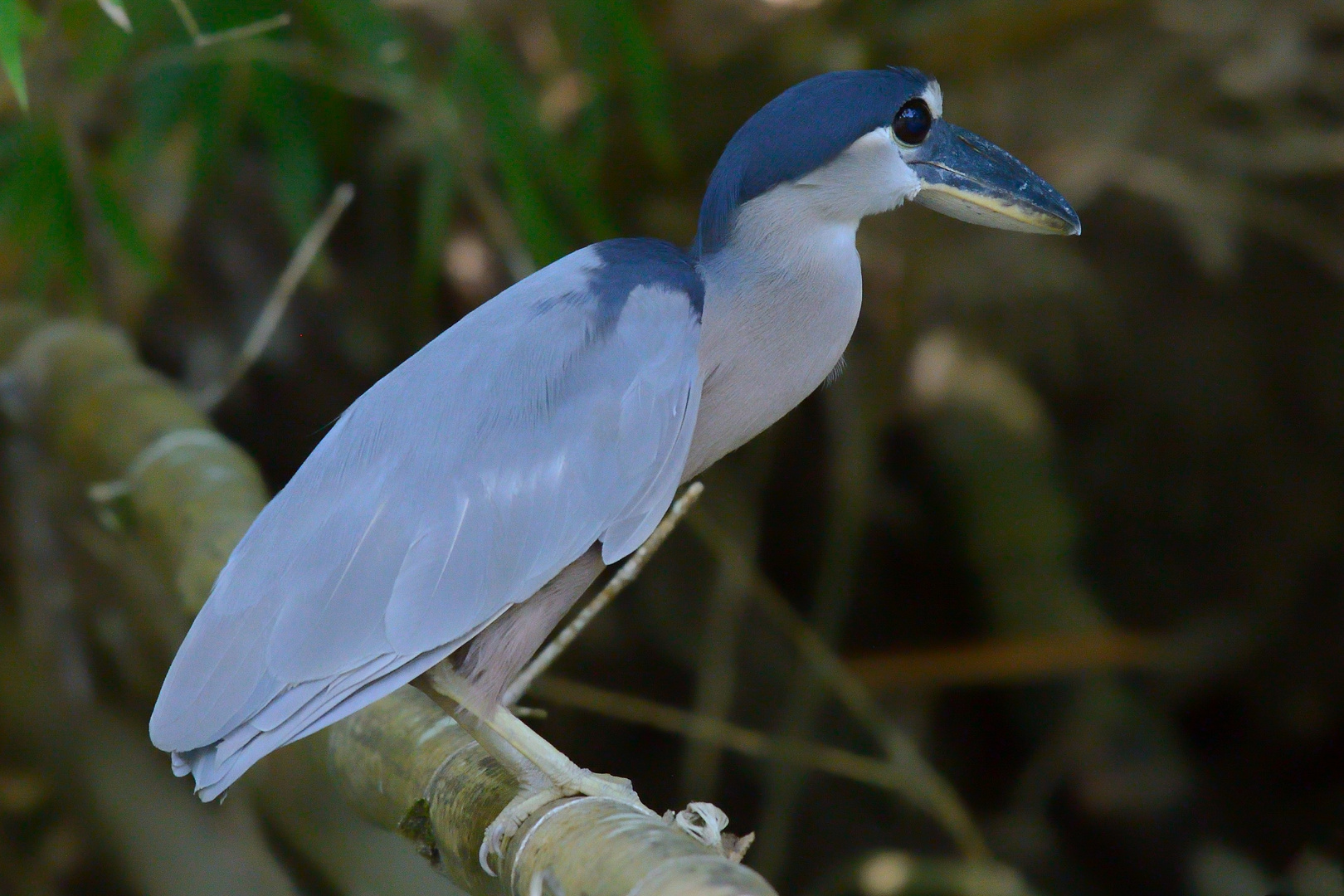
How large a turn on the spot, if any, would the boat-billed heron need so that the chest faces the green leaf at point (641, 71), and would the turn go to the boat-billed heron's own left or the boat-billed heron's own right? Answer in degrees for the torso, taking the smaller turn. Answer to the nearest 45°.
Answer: approximately 90° to the boat-billed heron's own left

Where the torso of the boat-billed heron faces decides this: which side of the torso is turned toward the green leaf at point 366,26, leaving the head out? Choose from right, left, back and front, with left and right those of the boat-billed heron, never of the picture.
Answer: left

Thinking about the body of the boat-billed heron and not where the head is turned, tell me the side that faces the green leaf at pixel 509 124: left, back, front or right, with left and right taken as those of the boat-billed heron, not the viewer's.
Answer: left

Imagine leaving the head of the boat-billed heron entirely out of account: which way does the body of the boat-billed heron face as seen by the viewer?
to the viewer's right
